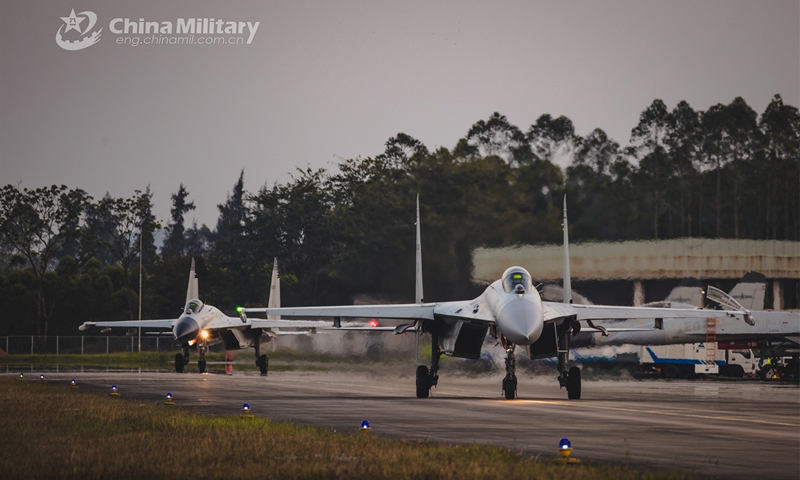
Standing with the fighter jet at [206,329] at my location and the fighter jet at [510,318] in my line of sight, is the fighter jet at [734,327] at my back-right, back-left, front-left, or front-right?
front-left

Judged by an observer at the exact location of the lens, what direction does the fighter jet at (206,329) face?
facing the viewer

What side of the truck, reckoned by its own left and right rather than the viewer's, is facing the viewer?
right

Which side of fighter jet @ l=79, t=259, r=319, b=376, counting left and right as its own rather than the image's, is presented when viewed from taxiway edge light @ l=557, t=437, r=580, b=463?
front

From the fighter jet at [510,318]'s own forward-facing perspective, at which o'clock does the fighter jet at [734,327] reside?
the fighter jet at [734,327] is roughly at 7 o'clock from the fighter jet at [510,318].

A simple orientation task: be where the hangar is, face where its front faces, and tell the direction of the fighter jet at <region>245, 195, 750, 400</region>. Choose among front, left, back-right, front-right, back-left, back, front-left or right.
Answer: front

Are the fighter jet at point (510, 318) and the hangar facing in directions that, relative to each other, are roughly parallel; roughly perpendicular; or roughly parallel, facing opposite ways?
roughly parallel

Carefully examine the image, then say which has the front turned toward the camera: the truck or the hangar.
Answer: the hangar

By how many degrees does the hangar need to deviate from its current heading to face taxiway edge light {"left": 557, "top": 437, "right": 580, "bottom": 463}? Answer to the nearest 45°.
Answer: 0° — it already faces it

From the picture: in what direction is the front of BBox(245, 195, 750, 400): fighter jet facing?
toward the camera

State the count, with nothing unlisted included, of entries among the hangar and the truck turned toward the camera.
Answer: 1

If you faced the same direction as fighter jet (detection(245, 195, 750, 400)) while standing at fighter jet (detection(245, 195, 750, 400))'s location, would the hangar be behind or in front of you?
behind

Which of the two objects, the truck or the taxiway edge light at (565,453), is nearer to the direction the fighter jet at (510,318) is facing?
the taxiway edge light
